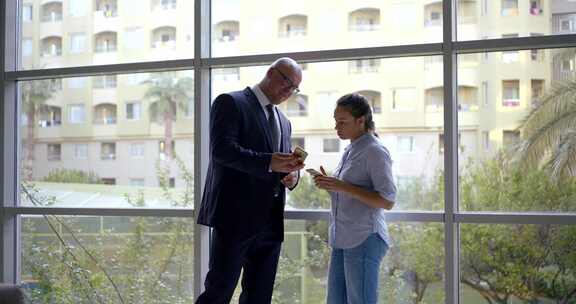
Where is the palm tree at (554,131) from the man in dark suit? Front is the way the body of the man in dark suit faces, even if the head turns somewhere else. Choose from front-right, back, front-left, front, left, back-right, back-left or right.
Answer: front-left

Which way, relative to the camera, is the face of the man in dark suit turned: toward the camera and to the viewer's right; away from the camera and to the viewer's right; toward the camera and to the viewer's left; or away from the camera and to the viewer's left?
toward the camera and to the viewer's right

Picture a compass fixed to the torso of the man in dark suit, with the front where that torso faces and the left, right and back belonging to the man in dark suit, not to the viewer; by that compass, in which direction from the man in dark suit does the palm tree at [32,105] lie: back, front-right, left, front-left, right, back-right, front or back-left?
back

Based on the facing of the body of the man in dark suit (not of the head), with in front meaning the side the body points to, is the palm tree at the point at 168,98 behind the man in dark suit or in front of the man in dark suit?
behind

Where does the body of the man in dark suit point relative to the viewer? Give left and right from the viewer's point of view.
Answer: facing the viewer and to the right of the viewer
